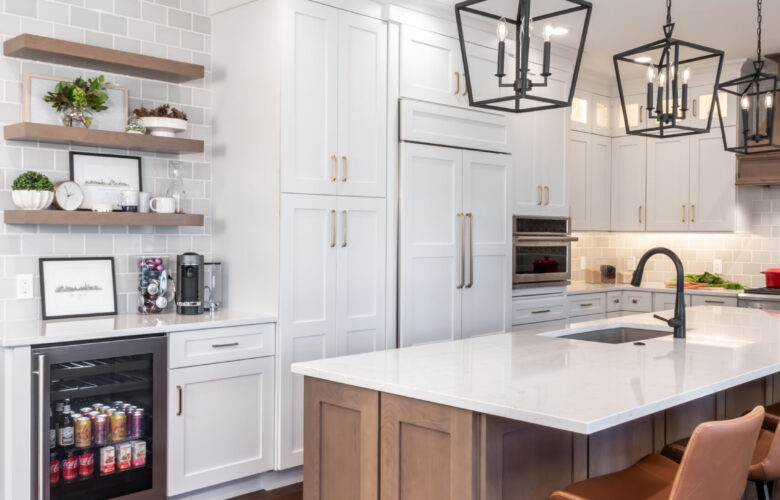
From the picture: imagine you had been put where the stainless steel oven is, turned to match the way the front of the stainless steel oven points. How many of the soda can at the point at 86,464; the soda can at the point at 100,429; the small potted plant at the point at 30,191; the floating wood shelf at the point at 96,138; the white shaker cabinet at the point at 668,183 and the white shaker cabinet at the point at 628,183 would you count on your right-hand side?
4

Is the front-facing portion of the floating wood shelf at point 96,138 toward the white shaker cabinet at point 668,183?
no

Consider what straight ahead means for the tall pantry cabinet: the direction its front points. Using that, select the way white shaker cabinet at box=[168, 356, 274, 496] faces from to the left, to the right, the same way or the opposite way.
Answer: the same way

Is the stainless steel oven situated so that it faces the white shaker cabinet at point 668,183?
no

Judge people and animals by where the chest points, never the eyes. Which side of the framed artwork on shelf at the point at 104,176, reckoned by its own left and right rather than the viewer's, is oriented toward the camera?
front

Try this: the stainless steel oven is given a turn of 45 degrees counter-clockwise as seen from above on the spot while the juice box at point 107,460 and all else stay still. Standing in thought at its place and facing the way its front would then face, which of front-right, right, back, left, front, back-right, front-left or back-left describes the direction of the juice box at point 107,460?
back-right

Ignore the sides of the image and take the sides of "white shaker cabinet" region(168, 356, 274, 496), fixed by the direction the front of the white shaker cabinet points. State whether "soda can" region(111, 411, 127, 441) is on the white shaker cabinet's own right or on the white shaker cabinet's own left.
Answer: on the white shaker cabinet's own right

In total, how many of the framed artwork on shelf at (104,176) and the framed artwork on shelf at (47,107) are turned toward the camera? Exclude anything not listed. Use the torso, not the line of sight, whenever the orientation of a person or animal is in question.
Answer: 2

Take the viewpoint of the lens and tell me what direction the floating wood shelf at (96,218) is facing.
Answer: facing the viewer and to the right of the viewer

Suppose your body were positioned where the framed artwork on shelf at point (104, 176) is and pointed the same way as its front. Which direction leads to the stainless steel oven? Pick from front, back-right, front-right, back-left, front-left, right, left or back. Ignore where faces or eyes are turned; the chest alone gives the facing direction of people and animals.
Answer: left

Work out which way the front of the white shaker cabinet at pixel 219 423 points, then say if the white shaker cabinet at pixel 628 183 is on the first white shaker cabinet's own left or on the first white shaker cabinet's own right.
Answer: on the first white shaker cabinet's own left

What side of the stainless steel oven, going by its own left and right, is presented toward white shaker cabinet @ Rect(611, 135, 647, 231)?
left

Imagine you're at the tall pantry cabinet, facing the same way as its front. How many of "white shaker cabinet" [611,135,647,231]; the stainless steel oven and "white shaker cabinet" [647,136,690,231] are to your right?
0

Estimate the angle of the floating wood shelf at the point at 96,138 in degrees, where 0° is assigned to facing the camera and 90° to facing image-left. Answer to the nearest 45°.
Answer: approximately 315°

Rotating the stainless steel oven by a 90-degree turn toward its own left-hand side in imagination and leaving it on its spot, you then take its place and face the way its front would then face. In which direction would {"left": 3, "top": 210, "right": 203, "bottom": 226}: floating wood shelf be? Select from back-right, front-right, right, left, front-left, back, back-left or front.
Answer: back

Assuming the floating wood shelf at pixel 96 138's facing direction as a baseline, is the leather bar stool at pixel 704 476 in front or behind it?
in front
